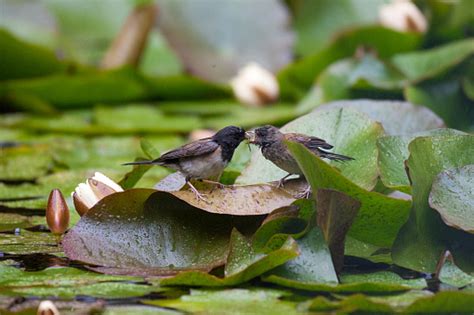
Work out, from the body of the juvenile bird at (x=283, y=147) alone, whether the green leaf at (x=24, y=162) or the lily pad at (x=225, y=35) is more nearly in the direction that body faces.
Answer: the green leaf

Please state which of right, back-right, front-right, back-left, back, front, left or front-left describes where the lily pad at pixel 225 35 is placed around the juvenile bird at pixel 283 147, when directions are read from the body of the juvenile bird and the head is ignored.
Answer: right

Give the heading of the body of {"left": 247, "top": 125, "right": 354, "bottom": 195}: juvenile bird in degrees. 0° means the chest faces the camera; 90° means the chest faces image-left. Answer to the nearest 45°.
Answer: approximately 90°

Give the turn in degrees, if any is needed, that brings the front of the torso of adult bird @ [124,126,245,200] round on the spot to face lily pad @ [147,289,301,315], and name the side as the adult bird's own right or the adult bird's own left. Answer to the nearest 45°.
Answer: approximately 90° to the adult bird's own right

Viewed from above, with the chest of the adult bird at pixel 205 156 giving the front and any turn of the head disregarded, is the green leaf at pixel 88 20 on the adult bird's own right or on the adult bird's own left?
on the adult bird's own left

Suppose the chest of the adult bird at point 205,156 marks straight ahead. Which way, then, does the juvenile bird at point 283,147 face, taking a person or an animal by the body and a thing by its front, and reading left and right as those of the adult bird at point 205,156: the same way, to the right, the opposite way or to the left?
the opposite way

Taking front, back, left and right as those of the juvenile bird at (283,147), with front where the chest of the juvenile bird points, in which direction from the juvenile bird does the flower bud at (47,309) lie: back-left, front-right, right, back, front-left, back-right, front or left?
front-left

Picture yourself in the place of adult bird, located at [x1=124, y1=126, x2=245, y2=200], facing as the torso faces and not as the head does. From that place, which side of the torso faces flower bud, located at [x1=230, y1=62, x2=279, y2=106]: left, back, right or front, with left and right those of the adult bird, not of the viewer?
left

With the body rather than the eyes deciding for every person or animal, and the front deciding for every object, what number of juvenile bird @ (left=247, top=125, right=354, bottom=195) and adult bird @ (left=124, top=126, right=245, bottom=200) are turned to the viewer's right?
1

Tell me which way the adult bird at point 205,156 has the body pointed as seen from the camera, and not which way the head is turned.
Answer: to the viewer's right
